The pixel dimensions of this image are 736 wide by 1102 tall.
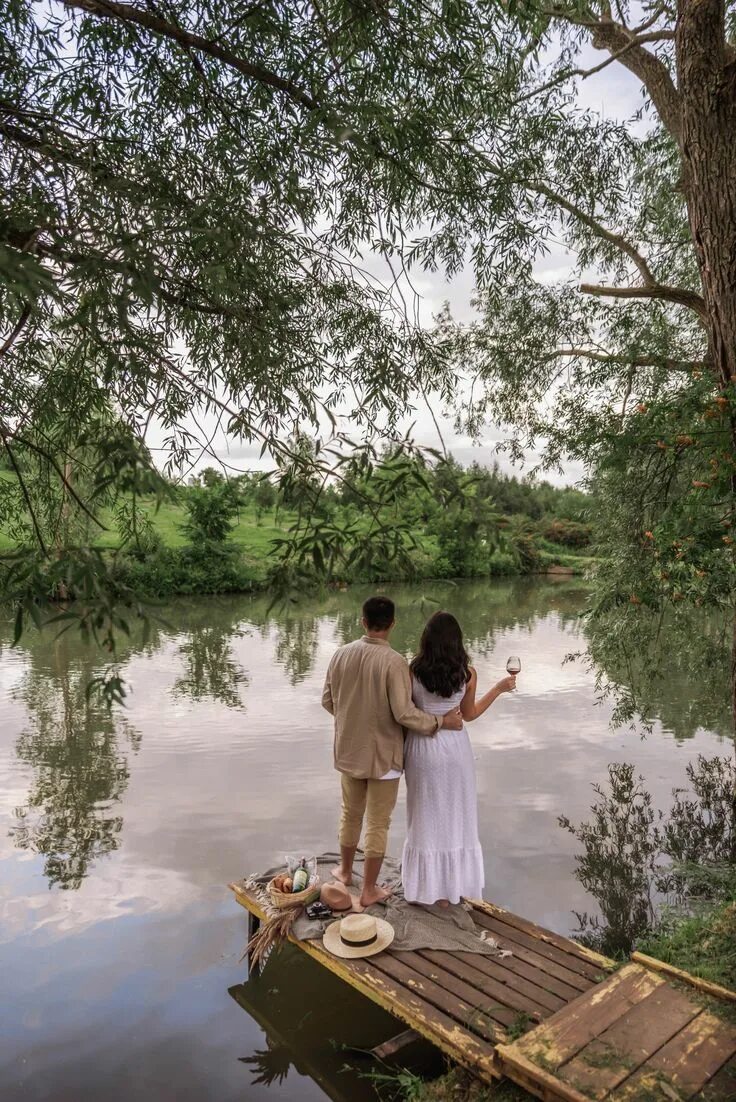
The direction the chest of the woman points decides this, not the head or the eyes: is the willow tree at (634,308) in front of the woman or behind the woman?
in front

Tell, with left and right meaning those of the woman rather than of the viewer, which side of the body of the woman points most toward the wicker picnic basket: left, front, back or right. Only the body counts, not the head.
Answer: left

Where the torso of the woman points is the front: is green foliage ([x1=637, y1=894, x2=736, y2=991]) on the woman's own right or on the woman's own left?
on the woman's own right

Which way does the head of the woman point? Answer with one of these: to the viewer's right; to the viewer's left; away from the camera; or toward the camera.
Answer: away from the camera

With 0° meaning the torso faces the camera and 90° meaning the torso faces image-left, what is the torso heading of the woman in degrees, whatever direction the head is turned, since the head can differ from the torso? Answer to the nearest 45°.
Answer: approximately 180°

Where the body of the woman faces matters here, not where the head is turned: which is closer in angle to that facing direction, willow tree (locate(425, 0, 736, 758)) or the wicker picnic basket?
the willow tree

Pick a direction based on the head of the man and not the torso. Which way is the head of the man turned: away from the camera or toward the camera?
away from the camera

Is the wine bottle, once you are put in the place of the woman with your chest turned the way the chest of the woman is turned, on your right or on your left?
on your left
